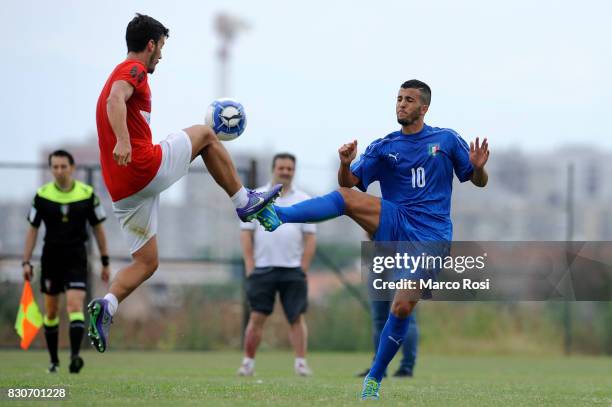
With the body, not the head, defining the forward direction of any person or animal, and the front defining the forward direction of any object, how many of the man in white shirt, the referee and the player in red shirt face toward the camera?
2

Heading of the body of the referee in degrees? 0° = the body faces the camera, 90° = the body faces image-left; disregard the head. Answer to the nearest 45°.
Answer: approximately 0°

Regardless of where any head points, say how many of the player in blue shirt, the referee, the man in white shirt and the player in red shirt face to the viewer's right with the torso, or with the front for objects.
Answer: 1

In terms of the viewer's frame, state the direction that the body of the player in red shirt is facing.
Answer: to the viewer's right

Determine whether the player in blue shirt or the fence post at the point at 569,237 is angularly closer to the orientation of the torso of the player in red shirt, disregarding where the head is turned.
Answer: the player in blue shirt

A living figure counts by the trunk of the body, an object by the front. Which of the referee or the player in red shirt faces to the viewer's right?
the player in red shirt

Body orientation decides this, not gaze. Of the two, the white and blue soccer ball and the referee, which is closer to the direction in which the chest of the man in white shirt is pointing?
the white and blue soccer ball

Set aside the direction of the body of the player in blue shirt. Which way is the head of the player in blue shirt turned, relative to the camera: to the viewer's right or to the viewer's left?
to the viewer's left

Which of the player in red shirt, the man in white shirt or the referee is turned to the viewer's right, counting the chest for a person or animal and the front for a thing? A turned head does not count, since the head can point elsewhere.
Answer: the player in red shirt

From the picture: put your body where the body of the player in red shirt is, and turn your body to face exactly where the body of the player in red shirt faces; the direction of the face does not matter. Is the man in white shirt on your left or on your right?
on your left

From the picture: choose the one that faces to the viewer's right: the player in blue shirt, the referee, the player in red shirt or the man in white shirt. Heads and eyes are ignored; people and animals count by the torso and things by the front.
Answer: the player in red shirt

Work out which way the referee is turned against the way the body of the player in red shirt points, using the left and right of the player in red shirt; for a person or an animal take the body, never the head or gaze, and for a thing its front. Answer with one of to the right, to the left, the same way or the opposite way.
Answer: to the right

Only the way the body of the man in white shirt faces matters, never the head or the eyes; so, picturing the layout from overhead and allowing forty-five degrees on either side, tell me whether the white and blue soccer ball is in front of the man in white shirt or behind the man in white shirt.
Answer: in front
